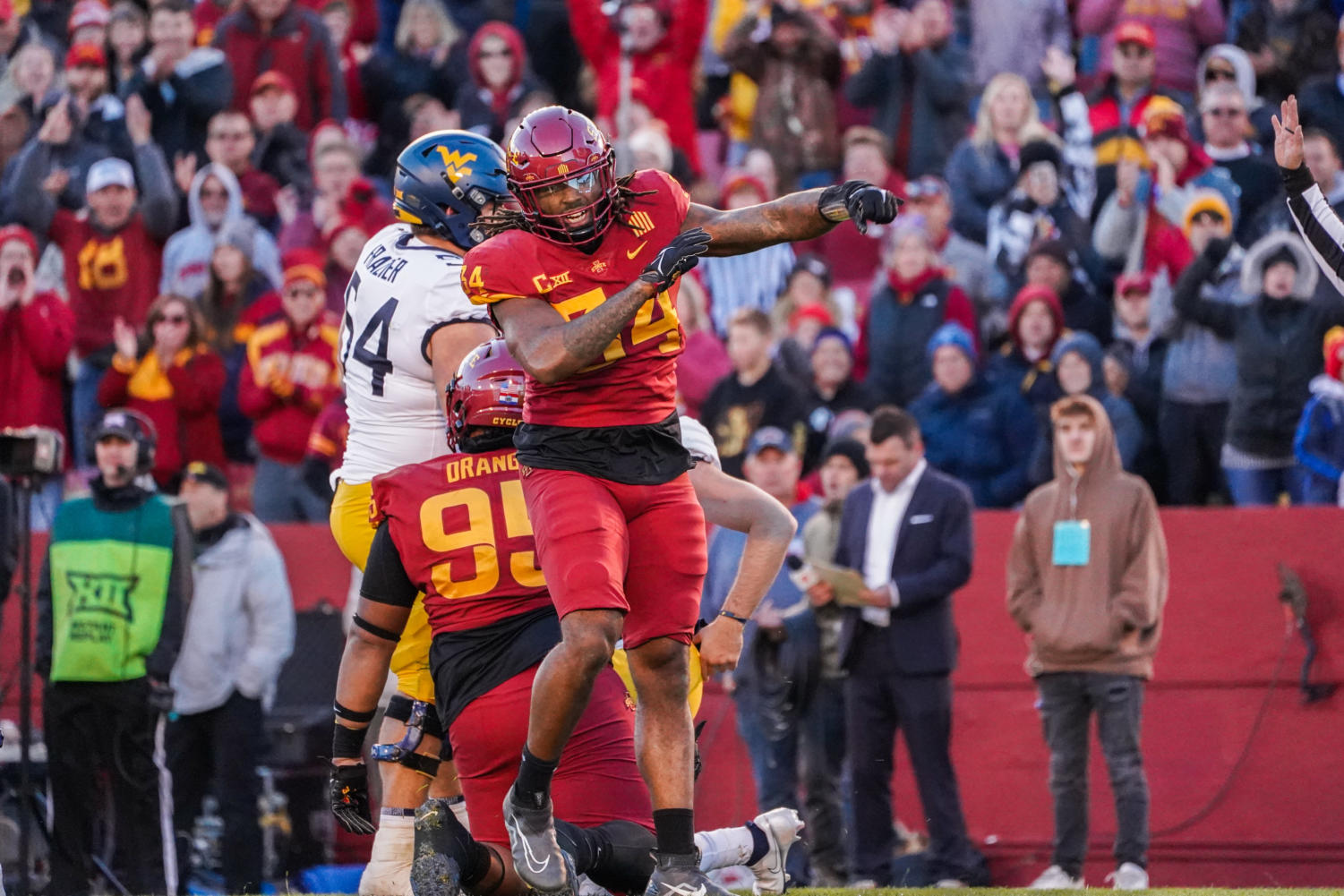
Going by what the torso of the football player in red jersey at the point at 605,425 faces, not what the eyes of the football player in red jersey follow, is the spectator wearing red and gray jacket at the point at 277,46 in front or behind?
behind

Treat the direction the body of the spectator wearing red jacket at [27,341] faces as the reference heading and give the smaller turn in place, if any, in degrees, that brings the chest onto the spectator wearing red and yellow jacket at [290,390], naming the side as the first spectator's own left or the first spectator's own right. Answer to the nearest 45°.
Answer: approximately 45° to the first spectator's own left

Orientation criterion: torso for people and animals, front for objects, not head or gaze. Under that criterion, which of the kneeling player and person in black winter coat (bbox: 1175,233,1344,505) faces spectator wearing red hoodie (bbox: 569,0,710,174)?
the kneeling player

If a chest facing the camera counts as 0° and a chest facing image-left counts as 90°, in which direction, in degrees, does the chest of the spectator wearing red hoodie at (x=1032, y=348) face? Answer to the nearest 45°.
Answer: approximately 0°

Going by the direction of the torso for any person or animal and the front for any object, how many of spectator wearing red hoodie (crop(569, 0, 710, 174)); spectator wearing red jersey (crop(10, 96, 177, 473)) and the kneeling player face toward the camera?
2

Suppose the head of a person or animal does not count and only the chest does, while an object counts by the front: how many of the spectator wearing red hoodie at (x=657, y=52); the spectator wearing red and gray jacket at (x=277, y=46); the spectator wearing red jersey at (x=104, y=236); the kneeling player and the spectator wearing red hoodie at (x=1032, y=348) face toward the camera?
4

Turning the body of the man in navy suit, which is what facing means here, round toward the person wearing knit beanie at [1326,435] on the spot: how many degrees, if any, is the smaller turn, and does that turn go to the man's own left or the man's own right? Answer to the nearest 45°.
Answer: approximately 135° to the man's own left

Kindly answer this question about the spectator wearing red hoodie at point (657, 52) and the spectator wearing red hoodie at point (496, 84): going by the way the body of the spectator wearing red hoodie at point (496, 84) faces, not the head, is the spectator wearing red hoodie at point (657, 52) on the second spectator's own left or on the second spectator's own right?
on the second spectator's own left

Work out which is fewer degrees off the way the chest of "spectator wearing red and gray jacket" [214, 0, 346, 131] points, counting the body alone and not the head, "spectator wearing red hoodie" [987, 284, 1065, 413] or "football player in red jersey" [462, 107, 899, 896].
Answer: the football player in red jersey

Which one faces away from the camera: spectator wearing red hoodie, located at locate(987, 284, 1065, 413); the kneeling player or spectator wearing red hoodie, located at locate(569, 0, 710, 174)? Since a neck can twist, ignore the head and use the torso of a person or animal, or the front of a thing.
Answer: the kneeling player

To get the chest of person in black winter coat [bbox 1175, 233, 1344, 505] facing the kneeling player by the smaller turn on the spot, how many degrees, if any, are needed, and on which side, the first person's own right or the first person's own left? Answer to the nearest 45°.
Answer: approximately 45° to the first person's own right

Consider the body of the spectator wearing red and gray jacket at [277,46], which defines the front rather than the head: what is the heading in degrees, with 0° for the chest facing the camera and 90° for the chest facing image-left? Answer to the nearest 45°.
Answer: approximately 0°
